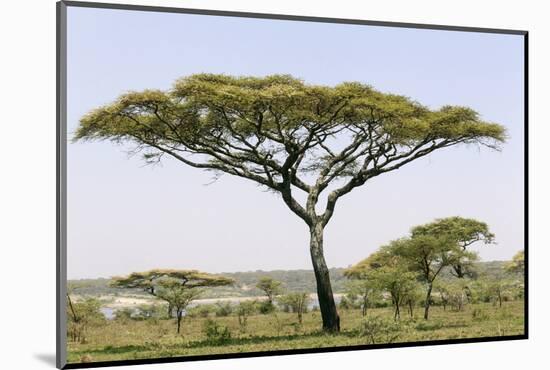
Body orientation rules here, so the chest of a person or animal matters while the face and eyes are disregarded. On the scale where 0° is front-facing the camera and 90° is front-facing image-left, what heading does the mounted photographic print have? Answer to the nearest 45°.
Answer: approximately 315°
